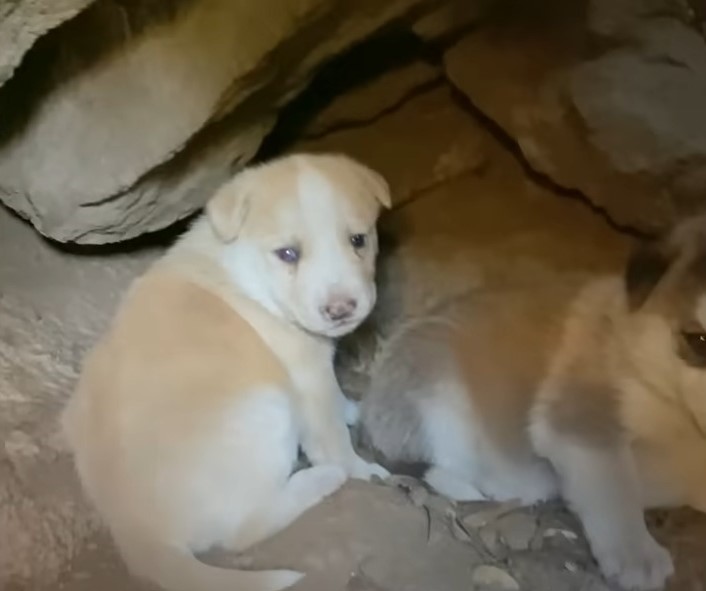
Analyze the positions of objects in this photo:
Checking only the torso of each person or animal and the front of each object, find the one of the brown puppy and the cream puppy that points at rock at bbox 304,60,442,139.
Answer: the cream puppy

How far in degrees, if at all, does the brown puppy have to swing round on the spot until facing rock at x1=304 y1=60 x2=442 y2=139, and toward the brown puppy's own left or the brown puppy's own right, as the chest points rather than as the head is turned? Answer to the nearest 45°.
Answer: approximately 135° to the brown puppy's own left

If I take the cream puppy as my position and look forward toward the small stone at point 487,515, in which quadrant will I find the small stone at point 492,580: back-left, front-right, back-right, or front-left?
front-right

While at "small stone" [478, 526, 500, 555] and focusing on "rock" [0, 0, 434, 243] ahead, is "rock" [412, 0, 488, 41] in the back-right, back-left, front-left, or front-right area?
front-right

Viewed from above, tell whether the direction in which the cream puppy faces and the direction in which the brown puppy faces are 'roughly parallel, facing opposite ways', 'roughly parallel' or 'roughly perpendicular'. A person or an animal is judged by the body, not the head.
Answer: roughly perpendicular

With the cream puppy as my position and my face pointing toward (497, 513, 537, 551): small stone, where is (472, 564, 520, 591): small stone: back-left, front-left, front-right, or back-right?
front-right

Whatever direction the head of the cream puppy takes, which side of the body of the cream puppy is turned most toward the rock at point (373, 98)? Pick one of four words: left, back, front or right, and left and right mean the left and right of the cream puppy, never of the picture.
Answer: front

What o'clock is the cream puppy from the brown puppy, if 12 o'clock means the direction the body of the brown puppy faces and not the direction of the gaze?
The cream puppy is roughly at 5 o'clock from the brown puppy.

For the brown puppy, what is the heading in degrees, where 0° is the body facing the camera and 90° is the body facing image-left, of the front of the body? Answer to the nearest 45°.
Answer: approximately 315°

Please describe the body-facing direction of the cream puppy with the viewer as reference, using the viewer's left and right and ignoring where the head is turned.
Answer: facing away from the viewer and to the right of the viewer

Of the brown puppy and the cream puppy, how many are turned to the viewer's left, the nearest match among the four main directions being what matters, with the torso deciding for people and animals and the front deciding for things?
0

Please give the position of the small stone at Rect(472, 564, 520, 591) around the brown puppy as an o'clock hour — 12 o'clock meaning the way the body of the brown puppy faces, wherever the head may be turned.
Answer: The small stone is roughly at 3 o'clock from the brown puppy.
